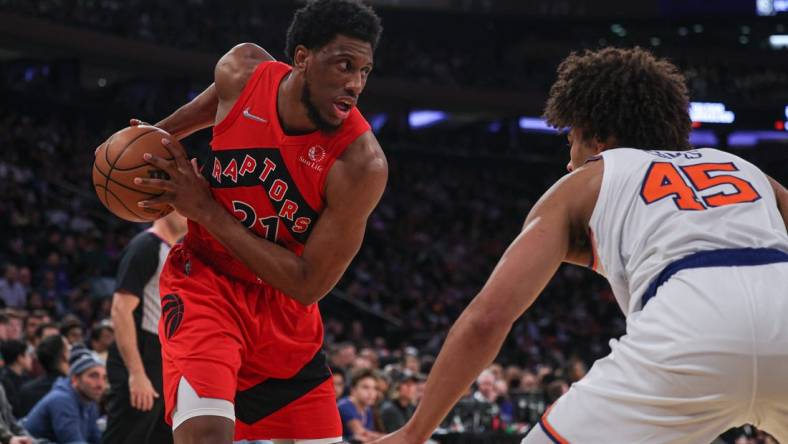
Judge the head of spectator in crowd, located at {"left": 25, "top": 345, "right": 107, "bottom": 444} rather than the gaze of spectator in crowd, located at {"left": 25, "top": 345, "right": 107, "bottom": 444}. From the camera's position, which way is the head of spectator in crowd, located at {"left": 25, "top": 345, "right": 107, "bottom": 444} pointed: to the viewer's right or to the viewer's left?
to the viewer's right

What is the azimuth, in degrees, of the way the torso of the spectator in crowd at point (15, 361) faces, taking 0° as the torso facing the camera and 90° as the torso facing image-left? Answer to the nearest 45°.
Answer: approximately 270°

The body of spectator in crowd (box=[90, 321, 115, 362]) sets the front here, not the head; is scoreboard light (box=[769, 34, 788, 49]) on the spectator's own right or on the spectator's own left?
on the spectator's own left

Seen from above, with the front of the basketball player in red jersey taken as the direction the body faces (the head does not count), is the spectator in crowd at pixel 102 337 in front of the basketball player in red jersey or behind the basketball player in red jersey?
behind

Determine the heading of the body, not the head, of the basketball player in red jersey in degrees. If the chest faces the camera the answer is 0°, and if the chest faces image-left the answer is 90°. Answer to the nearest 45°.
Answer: approximately 0°

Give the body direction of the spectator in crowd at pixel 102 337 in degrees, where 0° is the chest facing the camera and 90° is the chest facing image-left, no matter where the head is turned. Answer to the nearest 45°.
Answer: approximately 315°

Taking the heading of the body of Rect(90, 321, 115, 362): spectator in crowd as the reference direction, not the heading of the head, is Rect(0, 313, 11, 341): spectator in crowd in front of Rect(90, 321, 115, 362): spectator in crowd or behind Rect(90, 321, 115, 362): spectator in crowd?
behind
